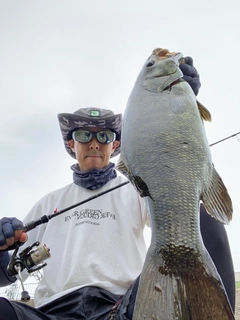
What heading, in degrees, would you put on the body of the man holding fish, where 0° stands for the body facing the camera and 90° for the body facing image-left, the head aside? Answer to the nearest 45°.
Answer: approximately 0°
